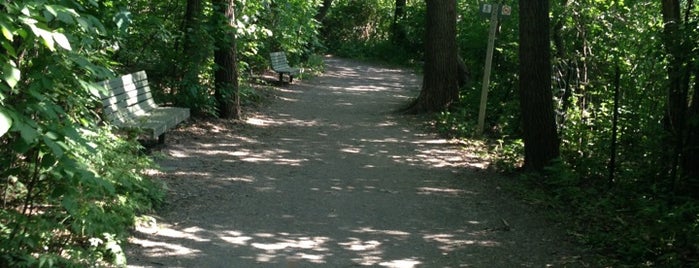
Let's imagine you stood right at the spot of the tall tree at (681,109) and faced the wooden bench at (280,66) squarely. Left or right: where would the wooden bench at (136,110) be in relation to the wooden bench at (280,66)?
left

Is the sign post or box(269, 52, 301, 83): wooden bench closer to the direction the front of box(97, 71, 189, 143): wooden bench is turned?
the sign post

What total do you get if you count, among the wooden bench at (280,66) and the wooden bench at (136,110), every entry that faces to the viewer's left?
0

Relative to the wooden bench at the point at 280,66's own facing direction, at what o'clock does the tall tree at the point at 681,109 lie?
The tall tree is roughly at 1 o'clock from the wooden bench.

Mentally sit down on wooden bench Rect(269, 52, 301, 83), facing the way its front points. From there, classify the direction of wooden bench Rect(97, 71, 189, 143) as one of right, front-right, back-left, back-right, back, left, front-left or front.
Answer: front-right

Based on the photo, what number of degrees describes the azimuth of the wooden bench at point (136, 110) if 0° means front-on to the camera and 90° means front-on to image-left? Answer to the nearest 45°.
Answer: approximately 315°

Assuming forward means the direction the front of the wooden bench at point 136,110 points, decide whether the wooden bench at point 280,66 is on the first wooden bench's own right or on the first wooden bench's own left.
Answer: on the first wooden bench's own left

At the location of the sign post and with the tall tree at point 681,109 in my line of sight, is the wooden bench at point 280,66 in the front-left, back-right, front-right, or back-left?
back-right

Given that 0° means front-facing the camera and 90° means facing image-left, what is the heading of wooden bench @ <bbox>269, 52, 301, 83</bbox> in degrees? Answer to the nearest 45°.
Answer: approximately 315°

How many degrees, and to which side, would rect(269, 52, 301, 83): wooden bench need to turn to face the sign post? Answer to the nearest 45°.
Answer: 0° — it already faces it

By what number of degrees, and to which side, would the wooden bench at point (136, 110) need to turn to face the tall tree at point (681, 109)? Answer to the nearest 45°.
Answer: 0° — it already faces it

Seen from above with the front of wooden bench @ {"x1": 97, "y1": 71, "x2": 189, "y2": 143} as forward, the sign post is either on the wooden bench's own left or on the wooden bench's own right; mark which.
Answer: on the wooden bench's own left
